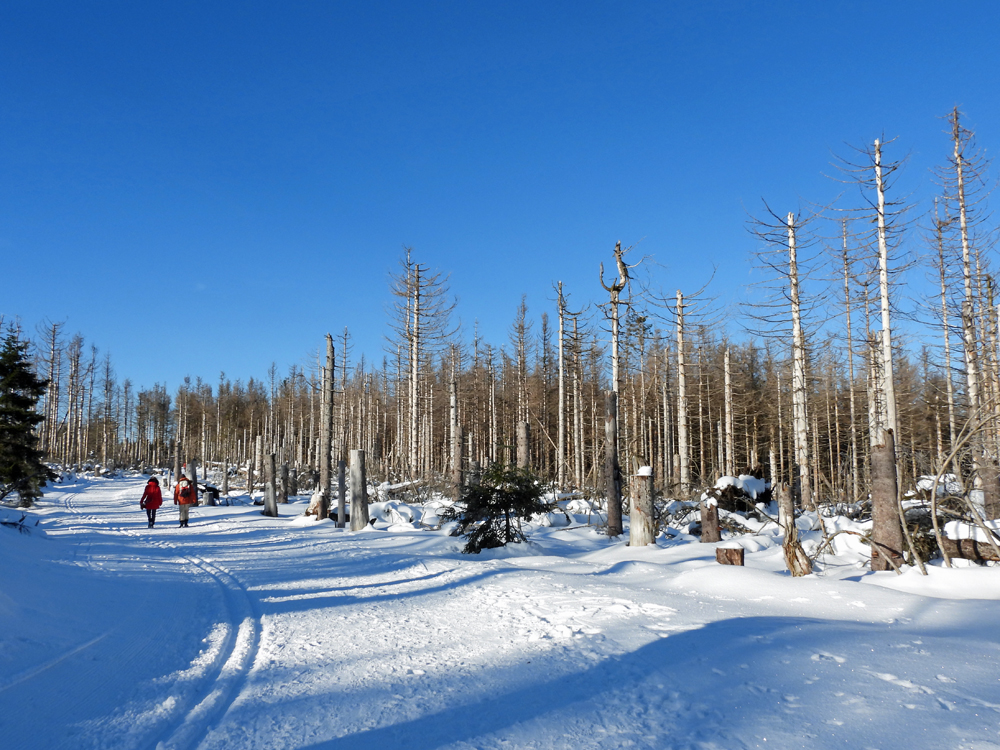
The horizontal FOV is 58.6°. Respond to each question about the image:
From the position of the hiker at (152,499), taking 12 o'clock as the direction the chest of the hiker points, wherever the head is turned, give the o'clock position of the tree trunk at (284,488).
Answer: The tree trunk is roughly at 1 o'clock from the hiker.

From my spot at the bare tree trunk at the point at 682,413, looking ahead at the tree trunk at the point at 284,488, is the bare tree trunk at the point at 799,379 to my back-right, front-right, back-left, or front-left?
back-left

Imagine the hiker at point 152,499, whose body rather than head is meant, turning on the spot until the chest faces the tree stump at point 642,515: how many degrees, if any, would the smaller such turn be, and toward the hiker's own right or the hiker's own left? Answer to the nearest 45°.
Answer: approximately 135° to the hiker's own right

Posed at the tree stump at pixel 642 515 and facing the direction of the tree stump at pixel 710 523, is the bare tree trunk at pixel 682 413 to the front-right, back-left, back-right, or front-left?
front-left

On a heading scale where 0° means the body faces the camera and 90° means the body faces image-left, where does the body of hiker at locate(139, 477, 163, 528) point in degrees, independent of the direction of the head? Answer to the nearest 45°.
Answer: approximately 180°

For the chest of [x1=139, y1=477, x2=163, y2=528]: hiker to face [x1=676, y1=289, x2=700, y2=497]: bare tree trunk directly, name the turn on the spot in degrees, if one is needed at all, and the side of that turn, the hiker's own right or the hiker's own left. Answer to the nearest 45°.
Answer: approximately 90° to the hiker's own right

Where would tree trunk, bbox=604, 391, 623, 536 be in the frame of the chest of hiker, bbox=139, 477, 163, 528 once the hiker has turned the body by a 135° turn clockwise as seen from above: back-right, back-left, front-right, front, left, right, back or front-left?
front

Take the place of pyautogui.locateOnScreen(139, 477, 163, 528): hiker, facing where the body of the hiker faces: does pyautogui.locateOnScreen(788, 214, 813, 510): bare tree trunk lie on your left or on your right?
on your right

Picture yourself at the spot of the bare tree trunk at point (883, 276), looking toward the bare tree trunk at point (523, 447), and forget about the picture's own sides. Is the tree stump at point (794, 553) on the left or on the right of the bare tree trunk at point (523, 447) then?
left

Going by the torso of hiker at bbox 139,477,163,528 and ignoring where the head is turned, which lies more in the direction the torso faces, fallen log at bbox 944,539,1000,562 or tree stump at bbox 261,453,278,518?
the tree stump
